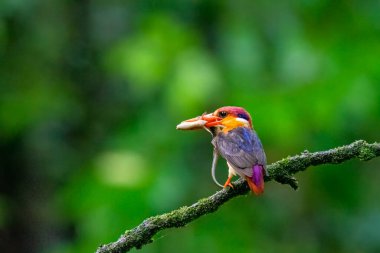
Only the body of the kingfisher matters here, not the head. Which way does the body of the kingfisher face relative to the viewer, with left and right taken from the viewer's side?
facing away from the viewer and to the left of the viewer
